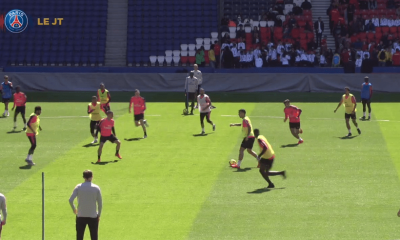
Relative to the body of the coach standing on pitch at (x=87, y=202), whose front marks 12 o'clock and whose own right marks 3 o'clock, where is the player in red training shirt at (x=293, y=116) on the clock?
The player in red training shirt is roughly at 1 o'clock from the coach standing on pitch.

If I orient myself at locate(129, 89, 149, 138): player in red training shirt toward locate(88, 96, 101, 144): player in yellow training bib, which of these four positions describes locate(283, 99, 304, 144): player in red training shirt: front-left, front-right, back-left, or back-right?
back-left

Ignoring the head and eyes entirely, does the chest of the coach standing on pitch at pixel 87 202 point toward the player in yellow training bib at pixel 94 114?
yes

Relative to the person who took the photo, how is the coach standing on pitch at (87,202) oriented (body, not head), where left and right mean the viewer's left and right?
facing away from the viewer
